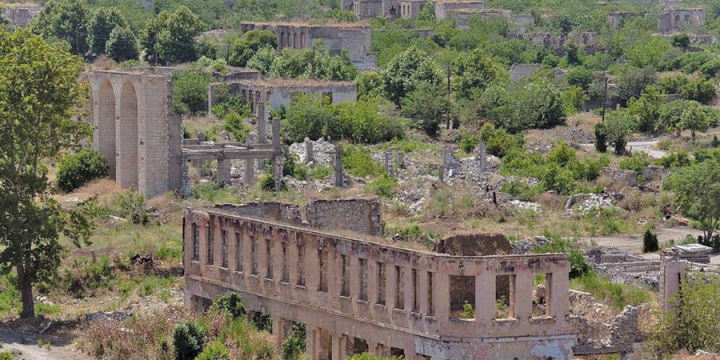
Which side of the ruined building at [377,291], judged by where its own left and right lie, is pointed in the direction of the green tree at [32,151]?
right

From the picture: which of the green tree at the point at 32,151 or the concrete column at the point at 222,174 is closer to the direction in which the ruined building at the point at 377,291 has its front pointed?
the green tree

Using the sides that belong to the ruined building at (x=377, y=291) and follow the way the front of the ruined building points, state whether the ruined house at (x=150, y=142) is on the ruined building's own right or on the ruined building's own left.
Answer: on the ruined building's own right

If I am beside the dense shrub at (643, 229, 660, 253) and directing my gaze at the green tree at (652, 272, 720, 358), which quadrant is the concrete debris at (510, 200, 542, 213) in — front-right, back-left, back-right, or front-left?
back-right

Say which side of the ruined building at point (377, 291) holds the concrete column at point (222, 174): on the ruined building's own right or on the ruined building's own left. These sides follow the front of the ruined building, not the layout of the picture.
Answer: on the ruined building's own right

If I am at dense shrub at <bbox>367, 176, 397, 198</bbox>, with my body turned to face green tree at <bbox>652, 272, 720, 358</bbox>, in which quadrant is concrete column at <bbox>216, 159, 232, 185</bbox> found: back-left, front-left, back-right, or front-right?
back-right

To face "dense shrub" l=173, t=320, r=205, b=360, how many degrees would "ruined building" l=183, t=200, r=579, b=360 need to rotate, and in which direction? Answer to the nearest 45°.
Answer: approximately 45° to its right

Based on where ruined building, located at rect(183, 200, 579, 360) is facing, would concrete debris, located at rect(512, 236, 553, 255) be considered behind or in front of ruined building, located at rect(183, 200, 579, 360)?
behind

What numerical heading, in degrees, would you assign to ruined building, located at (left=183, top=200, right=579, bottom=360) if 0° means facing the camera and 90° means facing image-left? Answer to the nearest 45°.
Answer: approximately 45°

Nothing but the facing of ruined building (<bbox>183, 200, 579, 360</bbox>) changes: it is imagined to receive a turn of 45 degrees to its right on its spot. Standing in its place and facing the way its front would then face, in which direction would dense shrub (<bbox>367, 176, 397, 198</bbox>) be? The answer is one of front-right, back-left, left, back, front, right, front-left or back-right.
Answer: right
